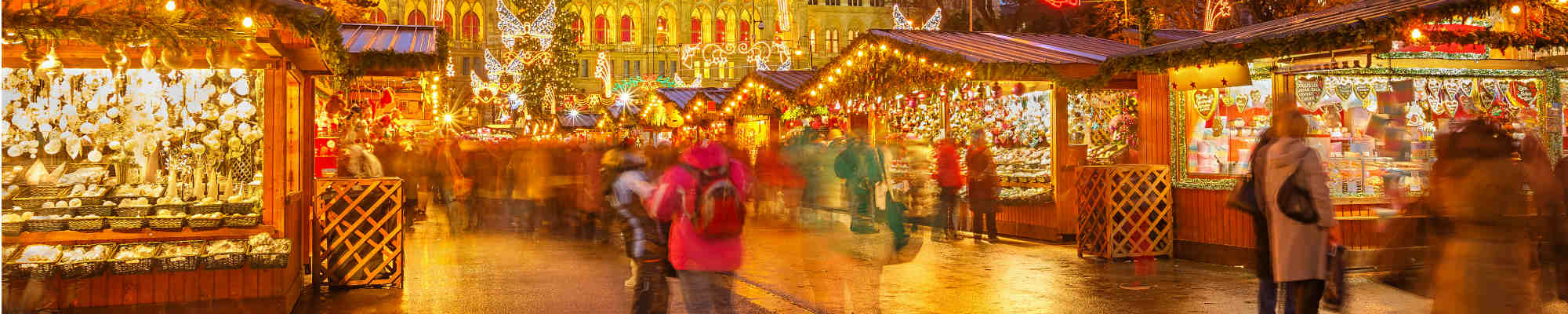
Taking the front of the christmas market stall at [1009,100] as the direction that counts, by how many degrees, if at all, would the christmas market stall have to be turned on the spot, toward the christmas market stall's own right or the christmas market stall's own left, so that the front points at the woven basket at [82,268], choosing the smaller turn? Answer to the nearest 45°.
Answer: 0° — it already faces it

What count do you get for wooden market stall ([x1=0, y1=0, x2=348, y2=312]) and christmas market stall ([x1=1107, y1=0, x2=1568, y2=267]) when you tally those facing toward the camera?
2

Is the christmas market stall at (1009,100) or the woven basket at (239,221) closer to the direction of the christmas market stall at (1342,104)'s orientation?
the woven basket

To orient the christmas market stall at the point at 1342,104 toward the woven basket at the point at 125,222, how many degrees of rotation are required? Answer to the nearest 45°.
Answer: approximately 45° to its right

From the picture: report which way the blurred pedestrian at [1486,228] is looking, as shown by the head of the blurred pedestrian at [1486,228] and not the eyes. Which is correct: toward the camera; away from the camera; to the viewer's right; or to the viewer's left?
away from the camera

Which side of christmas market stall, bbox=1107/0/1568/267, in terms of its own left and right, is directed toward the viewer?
front

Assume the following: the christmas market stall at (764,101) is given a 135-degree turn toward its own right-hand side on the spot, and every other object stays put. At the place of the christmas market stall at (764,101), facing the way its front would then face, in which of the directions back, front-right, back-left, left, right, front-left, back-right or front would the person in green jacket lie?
back

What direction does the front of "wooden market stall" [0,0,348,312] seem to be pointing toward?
toward the camera

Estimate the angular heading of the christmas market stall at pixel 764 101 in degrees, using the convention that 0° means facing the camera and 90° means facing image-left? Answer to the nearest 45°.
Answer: approximately 45°

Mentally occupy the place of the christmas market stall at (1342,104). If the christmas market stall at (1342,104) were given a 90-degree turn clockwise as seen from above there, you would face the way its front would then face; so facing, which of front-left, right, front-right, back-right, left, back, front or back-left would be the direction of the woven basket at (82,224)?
front-left
